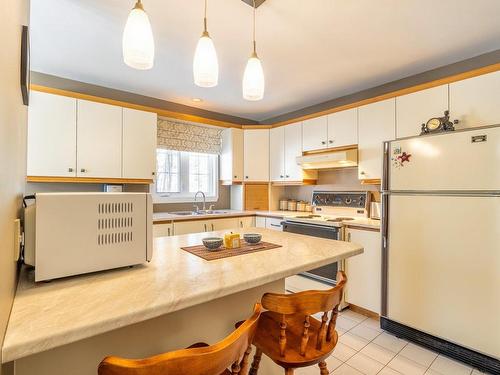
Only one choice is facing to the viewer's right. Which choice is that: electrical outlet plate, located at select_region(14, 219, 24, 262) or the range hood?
the electrical outlet plate

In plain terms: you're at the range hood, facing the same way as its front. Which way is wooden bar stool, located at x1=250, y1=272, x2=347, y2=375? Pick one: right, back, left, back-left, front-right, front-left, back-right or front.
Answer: front-left

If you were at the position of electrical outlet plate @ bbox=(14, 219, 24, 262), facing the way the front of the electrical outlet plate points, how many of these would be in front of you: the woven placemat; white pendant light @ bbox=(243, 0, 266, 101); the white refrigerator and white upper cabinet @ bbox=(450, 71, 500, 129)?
4

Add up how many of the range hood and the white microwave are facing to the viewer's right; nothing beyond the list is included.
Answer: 1

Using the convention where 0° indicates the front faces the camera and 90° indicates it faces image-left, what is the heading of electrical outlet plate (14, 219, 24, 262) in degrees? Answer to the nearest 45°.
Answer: approximately 270°

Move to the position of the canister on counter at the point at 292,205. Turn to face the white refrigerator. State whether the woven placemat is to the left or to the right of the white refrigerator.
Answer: right

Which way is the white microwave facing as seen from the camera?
to the viewer's right

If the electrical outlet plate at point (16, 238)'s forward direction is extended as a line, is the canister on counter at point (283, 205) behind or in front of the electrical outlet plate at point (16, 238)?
in front

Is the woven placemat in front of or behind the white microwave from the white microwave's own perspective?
in front

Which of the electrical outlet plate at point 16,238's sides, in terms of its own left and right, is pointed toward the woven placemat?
front

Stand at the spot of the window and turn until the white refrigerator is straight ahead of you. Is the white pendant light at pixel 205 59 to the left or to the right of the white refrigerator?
right

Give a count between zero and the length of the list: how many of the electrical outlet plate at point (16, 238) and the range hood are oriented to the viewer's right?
1
